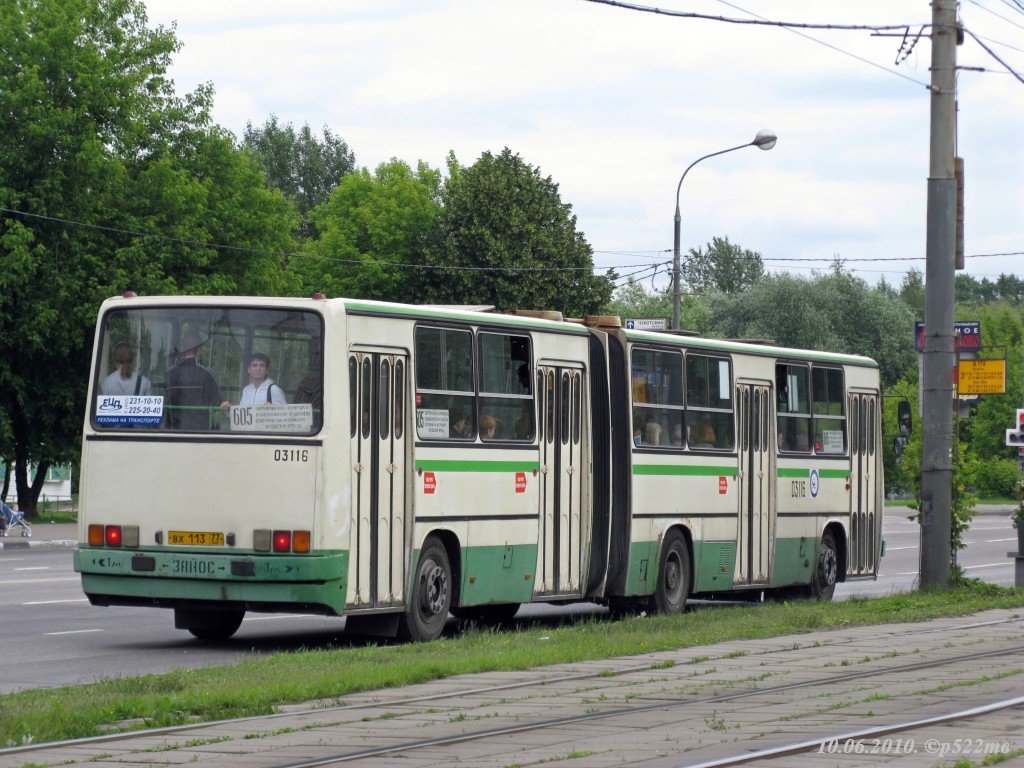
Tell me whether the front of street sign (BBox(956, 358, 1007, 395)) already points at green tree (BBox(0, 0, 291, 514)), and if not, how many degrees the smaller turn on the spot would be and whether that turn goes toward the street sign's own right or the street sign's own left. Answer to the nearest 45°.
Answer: approximately 90° to the street sign's own right

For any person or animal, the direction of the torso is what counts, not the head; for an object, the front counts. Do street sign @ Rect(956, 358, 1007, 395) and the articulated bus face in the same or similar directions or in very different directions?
very different directions

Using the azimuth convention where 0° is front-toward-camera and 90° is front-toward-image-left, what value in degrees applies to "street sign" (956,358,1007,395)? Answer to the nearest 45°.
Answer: approximately 0°

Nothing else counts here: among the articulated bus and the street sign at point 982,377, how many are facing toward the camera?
1

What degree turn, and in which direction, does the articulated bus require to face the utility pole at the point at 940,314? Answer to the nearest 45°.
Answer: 0° — it already faces it

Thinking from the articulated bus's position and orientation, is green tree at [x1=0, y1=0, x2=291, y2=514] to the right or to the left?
on its left

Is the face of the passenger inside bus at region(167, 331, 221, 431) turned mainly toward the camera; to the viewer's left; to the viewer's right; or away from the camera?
away from the camera

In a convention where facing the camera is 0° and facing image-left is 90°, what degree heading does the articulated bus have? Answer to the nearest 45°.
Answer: approximately 225°
